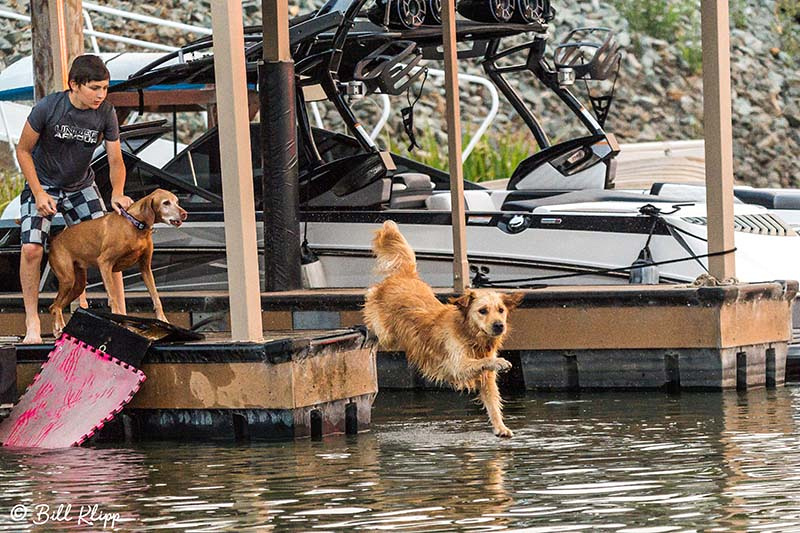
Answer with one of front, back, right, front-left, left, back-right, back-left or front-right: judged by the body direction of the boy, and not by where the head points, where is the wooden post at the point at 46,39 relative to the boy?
back-left

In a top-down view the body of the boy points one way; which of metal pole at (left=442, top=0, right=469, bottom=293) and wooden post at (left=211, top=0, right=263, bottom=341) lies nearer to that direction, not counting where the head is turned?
the wooden post

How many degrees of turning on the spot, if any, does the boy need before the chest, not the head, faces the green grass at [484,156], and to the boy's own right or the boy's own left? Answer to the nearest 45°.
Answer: approximately 90° to the boy's own left

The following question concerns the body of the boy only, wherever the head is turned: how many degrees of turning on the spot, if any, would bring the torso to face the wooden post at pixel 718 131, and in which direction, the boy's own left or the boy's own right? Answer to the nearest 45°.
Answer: approximately 45° to the boy's own left

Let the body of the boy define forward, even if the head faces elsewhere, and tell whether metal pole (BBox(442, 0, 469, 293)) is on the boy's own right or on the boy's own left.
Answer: on the boy's own left

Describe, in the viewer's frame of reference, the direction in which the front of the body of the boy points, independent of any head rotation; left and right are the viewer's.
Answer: facing the viewer and to the right of the viewer
